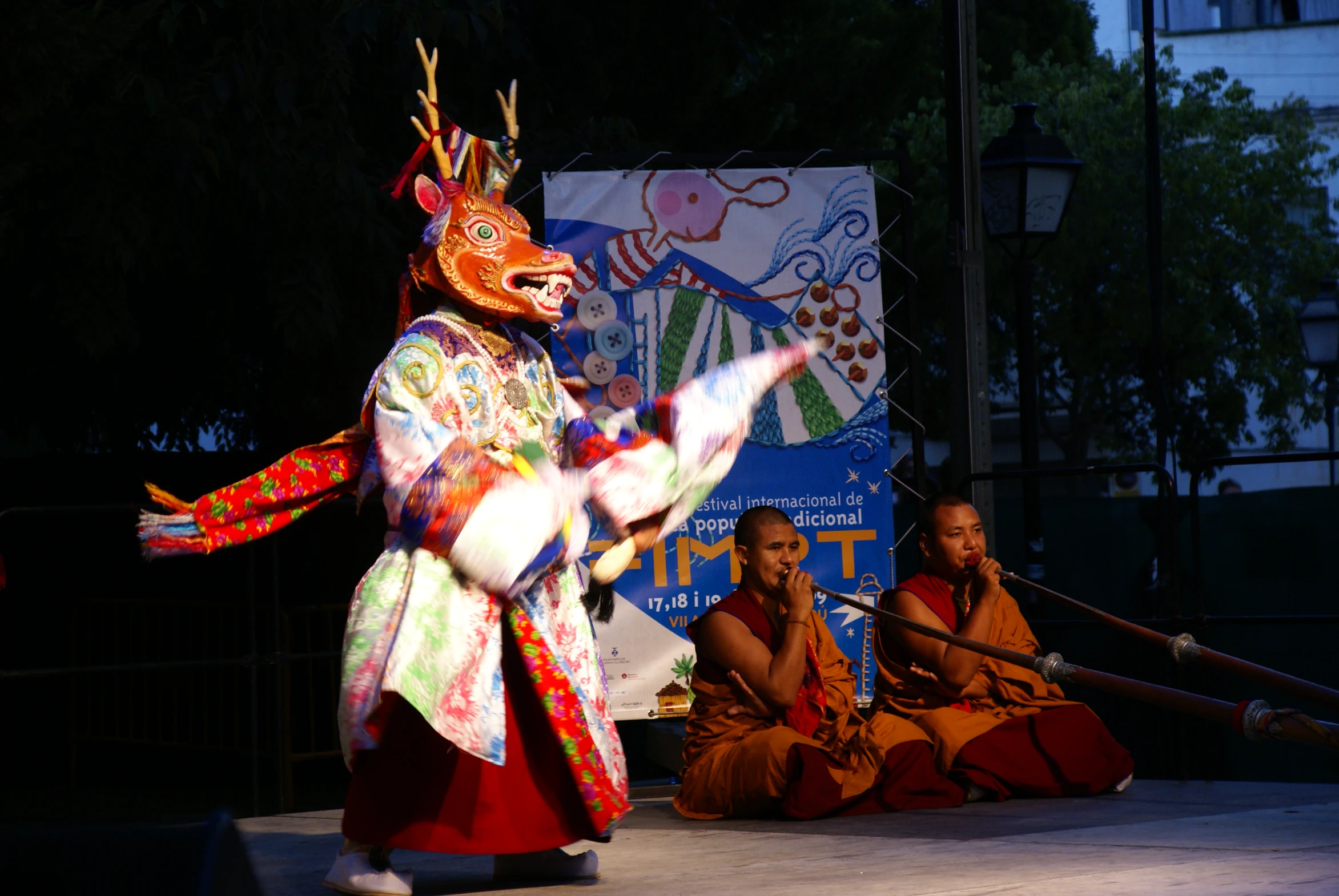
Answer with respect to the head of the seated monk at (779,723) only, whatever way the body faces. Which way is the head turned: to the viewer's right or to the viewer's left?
to the viewer's right

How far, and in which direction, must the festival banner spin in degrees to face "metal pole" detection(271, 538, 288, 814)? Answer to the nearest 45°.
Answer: approximately 90° to its right

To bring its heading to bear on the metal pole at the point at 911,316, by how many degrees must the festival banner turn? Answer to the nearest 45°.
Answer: approximately 90° to its left

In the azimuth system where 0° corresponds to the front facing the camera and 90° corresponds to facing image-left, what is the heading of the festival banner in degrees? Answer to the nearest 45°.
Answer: approximately 0°

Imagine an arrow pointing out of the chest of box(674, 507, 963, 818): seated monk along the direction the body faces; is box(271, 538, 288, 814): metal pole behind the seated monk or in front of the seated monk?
behind
